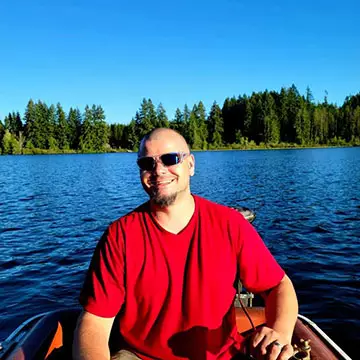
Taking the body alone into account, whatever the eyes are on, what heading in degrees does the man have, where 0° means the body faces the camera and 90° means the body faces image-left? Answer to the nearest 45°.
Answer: approximately 0°
